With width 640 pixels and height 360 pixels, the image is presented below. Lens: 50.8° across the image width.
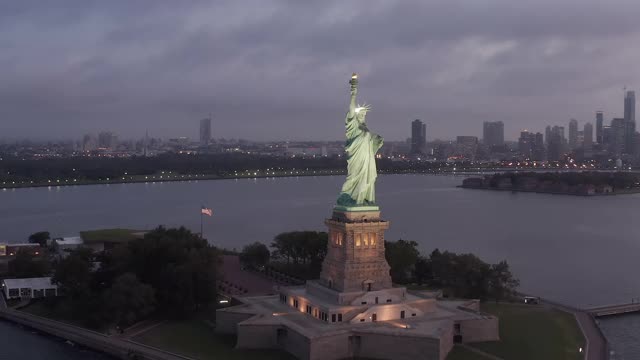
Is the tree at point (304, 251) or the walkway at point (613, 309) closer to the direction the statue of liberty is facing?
the walkway

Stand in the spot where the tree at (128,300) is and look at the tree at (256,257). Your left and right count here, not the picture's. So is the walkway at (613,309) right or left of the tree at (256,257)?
right

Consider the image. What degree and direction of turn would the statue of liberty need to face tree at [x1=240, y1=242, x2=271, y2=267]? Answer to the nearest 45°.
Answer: approximately 180°

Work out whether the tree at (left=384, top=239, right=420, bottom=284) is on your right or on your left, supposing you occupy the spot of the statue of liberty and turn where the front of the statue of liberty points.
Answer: on your left

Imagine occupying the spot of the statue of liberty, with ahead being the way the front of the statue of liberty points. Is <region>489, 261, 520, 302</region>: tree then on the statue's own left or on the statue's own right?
on the statue's own left

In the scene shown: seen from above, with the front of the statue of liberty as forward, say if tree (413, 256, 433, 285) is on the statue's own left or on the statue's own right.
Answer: on the statue's own left

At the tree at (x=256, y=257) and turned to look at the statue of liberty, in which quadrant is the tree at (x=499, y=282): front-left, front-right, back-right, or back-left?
front-left

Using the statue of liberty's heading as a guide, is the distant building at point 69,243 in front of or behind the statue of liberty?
behind

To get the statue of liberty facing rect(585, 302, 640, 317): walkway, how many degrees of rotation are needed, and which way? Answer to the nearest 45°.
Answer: approximately 90° to its left

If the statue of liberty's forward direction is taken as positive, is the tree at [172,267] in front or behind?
behind

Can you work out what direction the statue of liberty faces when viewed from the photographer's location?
facing the viewer and to the right of the viewer

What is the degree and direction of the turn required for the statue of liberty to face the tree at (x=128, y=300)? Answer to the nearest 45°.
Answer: approximately 135° to its right
